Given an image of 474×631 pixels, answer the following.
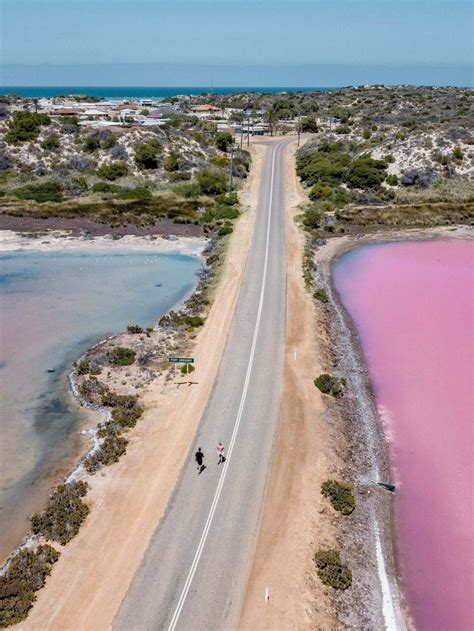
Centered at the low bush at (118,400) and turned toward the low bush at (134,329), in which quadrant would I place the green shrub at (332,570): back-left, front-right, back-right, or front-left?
back-right

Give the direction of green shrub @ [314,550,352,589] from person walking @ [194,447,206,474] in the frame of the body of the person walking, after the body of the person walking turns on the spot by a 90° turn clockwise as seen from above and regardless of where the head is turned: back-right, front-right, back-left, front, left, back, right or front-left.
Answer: front-right

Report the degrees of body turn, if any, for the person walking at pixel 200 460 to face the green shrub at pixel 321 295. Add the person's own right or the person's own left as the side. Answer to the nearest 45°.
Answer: approximately 45° to the person's own right

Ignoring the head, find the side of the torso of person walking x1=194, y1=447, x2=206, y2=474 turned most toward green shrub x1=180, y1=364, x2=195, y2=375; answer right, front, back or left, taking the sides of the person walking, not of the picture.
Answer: front

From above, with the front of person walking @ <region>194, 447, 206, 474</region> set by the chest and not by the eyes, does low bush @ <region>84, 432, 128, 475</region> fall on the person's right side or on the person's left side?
on the person's left side

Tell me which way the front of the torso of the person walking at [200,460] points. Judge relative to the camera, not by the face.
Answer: away from the camera

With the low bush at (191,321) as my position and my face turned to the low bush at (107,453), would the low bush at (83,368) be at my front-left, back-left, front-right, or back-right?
front-right

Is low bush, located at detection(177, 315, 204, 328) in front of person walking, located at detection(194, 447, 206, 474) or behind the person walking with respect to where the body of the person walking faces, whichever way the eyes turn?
in front

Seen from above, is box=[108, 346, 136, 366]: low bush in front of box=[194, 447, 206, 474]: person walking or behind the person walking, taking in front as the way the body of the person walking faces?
in front

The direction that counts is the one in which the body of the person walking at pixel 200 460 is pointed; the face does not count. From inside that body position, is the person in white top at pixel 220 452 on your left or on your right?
on your right

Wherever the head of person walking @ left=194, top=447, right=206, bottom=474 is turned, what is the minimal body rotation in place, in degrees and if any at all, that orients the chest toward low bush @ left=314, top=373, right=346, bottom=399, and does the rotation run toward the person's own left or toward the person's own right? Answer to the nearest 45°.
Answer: approximately 45° to the person's own right

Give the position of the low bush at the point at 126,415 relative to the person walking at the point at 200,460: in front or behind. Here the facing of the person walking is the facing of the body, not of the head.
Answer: in front
